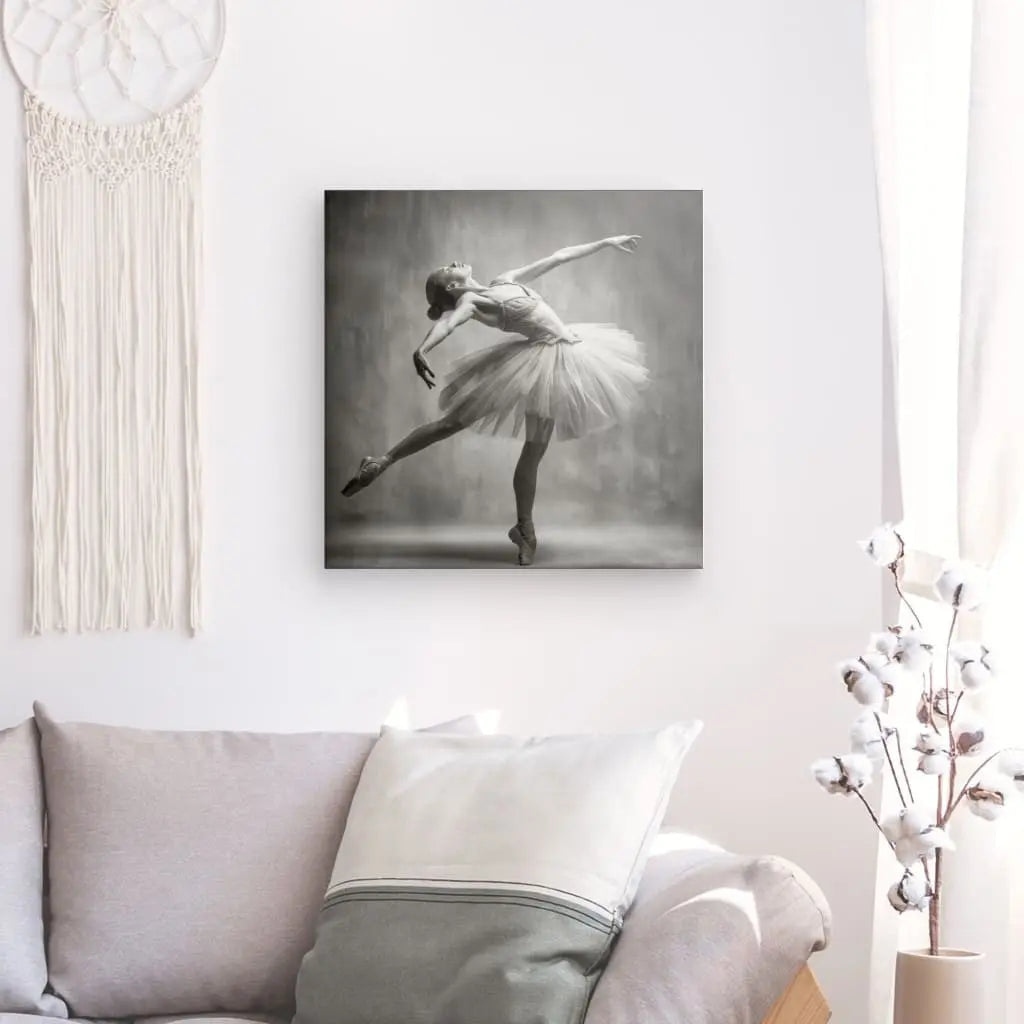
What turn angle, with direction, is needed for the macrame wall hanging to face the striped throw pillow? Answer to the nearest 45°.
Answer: approximately 45° to its left

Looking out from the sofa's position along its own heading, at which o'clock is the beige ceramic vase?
The beige ceramic vase is roughly at 10 o'clock from the sofa.

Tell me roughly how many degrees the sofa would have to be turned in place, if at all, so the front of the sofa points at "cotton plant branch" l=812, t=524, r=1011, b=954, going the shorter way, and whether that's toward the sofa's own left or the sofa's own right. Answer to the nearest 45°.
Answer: approximately 90° to the sofa's own left

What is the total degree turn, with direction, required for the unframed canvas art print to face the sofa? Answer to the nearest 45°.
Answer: approximately 45° to its right

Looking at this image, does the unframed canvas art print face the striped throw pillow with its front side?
yes

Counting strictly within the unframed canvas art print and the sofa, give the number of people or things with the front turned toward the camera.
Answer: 2

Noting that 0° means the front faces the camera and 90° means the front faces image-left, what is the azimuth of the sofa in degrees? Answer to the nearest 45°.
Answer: approximately 0°

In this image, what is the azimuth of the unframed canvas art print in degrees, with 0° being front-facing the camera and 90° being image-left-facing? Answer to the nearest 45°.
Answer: approximately 0°

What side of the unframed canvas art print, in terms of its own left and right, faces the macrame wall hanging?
right
